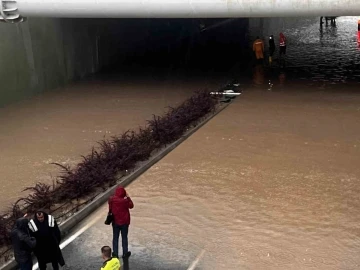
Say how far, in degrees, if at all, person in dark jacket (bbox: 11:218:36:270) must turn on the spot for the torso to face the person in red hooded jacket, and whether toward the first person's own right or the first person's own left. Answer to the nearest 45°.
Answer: approximately 45° to the first person's own right

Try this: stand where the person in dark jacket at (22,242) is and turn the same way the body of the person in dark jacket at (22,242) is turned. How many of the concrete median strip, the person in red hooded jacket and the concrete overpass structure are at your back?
0

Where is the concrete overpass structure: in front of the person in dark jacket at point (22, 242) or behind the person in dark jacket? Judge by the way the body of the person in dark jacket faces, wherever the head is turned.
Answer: in front

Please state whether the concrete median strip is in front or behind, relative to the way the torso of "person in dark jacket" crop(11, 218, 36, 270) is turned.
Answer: in front

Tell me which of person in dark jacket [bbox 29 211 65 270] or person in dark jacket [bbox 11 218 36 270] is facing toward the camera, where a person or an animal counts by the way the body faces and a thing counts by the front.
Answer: person in dark jacket [bbox 29 211 65 270]

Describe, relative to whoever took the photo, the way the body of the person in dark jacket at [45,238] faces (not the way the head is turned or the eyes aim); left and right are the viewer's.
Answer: facing the viewer

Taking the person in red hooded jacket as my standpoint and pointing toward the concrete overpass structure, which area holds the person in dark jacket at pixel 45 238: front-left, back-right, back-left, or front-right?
back-left

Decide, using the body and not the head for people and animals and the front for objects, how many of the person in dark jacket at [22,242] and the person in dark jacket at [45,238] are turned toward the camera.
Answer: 1

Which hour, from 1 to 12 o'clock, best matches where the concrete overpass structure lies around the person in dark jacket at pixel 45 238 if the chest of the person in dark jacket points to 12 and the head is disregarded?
The concrete overpass structure is roughly at 7 o'clock from the person in dark jacket.

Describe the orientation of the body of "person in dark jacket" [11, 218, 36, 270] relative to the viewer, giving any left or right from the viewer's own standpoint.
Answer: facing away from the viewer and to the right of the viewer
